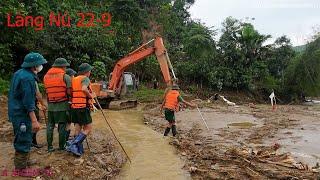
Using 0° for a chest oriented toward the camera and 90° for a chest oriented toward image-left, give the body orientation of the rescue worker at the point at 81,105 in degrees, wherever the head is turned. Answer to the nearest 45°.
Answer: approximately 225°

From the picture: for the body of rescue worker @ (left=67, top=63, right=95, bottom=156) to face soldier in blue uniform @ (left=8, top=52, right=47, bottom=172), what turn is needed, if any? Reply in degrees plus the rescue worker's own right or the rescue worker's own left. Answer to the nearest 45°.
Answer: approximately 180°

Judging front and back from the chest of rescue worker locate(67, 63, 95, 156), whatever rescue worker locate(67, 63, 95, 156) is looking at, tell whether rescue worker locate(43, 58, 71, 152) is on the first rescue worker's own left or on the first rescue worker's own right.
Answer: on the first rescue worker's own left

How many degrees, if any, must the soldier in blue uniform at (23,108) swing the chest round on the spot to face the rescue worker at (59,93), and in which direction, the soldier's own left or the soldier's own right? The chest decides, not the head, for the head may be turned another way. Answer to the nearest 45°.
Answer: approximately 45° to the soldier's own left

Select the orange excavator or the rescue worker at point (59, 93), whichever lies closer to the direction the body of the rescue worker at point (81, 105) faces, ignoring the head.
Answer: the orange excavator

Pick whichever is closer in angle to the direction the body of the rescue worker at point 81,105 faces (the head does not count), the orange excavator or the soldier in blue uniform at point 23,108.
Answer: the orange excavator

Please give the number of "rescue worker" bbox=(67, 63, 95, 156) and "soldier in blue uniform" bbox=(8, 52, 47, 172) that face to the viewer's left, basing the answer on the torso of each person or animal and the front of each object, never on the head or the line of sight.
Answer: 0

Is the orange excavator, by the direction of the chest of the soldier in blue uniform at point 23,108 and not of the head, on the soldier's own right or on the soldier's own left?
on the soldier's own left

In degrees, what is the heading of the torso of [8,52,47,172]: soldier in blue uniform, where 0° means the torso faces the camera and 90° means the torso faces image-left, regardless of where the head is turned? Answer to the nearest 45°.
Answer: approximately 270°
